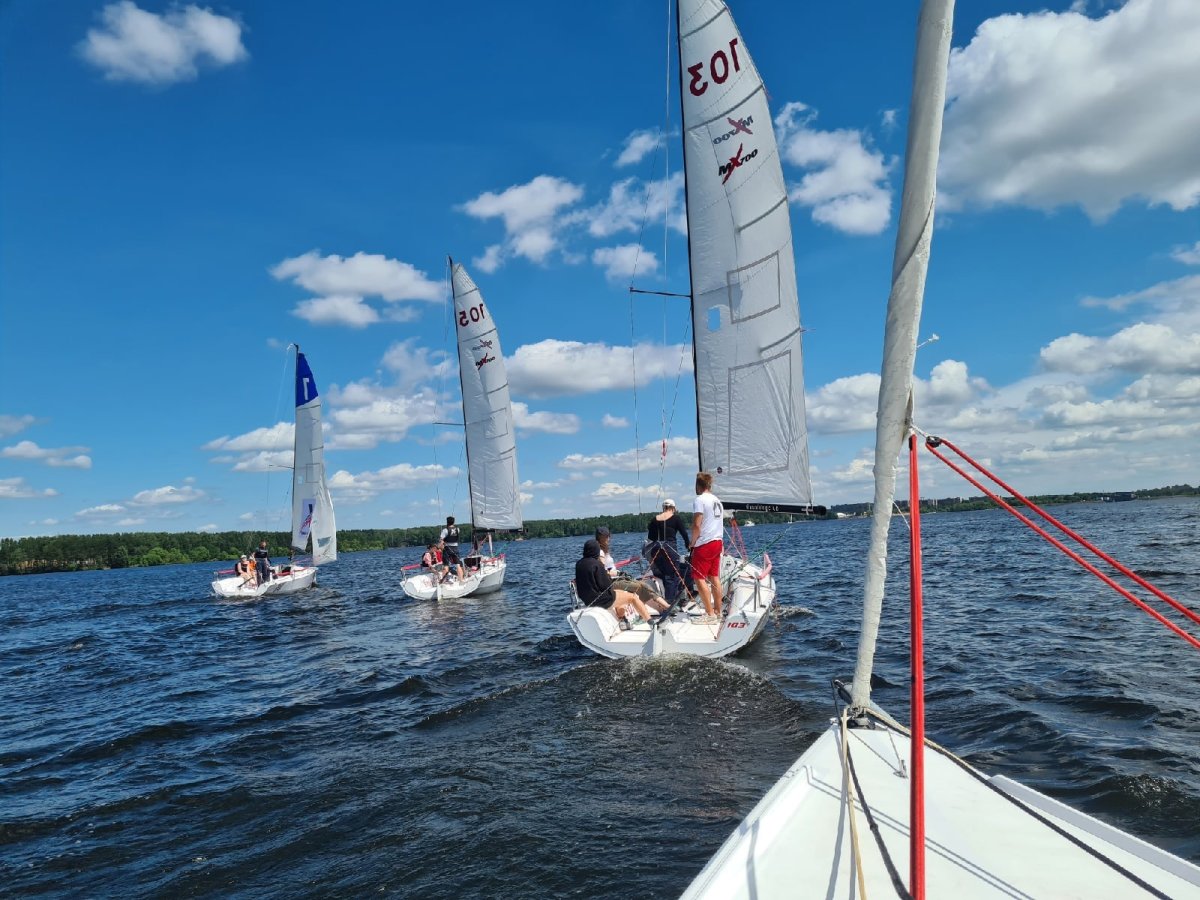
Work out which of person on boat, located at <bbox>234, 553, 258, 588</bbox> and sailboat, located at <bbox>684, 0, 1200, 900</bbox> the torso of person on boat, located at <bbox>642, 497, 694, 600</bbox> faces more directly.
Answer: the person on boat

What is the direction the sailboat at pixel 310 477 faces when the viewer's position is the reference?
facing away from the viewer and to the right of the viewer

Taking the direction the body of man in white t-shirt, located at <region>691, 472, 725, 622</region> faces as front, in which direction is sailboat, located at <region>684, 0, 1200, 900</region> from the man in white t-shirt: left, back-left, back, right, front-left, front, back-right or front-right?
back-left

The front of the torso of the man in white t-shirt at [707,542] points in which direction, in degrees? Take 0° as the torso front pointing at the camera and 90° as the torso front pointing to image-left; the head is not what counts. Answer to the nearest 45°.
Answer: approximately 135°

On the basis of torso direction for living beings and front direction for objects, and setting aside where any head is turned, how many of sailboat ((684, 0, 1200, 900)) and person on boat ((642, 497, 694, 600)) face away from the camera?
2

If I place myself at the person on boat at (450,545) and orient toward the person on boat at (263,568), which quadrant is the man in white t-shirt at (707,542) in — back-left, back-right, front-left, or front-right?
back-left

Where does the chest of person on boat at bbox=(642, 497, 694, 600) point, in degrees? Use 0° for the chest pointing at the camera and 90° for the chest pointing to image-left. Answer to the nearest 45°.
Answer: approximately 180°

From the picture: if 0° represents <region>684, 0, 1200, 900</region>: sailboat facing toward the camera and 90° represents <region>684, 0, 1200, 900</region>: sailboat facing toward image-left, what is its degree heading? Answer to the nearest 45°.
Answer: approximately 180°

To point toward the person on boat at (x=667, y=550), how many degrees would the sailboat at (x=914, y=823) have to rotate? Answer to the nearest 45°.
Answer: approximately 45° to its left
